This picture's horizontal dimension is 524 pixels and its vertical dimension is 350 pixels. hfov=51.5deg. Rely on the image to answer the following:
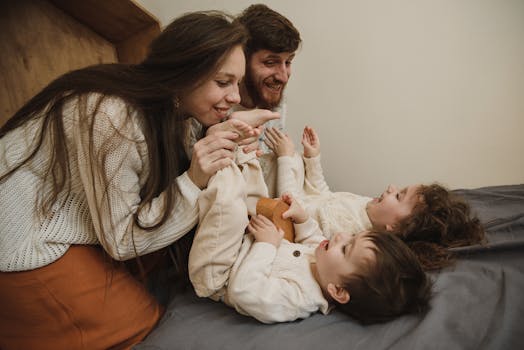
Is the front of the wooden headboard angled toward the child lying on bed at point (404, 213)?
yes

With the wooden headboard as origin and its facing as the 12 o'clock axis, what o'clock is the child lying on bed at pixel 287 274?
The child lying on bed is roughly at 1 o'clock from the wooden headboard.

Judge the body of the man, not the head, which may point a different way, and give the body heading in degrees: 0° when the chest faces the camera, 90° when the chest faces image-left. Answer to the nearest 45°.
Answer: approximately 315°

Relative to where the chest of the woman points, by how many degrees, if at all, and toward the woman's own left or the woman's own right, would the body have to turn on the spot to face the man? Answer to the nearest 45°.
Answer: approximately 45° to the woman's own left

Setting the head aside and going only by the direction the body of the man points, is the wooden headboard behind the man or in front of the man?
behind

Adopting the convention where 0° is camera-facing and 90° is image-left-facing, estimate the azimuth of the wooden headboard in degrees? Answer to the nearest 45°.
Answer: approximately 315°

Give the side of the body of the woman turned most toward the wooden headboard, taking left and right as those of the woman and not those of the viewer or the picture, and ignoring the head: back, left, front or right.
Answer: left

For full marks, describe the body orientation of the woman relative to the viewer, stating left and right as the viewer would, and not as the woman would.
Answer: facing to the right of the viewer
